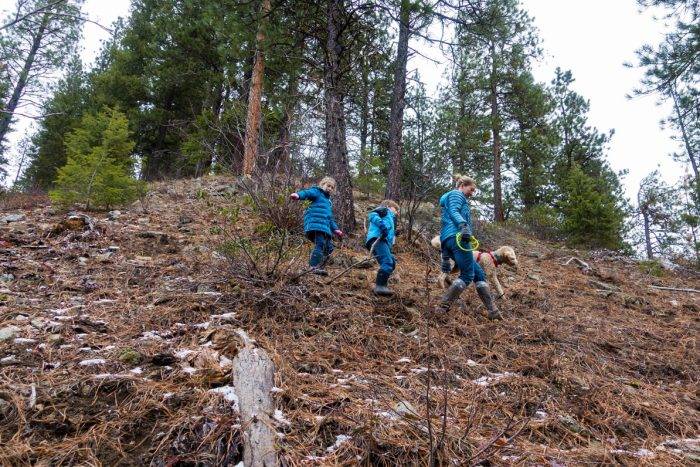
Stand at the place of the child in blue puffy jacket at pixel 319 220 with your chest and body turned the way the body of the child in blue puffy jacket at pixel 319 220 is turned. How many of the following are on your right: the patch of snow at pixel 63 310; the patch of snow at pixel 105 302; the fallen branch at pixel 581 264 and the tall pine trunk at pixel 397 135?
2

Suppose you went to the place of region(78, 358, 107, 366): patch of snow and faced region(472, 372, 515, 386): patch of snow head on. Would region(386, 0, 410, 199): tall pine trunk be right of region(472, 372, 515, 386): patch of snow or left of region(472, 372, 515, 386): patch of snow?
left

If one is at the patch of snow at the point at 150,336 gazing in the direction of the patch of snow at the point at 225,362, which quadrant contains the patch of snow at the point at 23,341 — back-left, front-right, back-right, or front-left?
back-right
